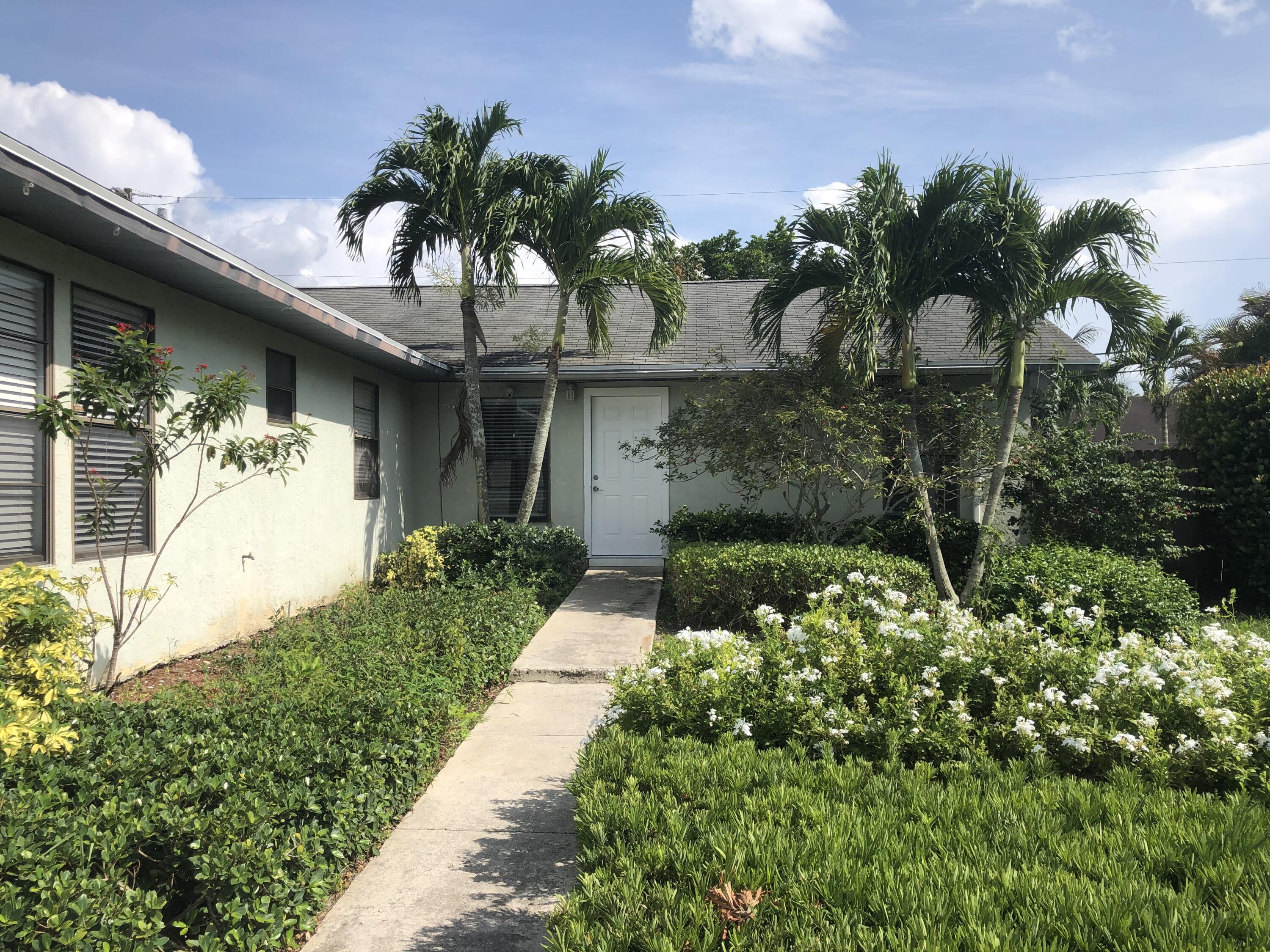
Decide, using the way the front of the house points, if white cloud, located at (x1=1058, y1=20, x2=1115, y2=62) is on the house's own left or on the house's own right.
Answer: on the house's own left

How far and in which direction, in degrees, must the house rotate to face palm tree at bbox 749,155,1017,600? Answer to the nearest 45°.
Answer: approximately 90° to its left

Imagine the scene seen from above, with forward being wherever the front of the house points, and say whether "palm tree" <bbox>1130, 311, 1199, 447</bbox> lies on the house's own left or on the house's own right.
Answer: on the house's own left

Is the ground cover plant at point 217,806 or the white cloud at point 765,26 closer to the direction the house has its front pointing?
the ground cover plant

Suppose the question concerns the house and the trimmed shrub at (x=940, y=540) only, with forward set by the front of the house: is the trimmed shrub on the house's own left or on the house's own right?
on the house's own left

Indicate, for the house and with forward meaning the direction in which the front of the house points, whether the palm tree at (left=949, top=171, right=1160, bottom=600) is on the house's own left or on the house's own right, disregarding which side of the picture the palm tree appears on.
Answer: on the house's own left

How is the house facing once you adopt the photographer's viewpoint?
facing the viewer

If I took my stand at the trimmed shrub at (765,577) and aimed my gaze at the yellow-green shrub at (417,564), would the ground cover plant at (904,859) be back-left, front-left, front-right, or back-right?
back-left

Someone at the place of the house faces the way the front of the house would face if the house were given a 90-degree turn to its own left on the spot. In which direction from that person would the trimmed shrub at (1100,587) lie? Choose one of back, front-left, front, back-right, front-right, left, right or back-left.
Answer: front

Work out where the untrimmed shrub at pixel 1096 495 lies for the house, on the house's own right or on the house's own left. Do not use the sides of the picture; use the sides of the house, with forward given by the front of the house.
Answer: on the house's own left
